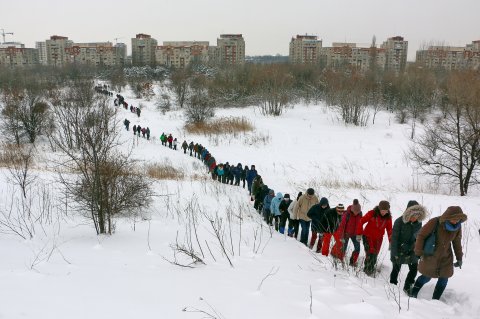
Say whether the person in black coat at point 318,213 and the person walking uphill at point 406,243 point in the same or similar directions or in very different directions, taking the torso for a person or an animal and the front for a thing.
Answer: same or similar directions

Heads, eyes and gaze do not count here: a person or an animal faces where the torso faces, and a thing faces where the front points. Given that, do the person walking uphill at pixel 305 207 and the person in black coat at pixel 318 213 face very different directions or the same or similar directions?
same or similar directions
